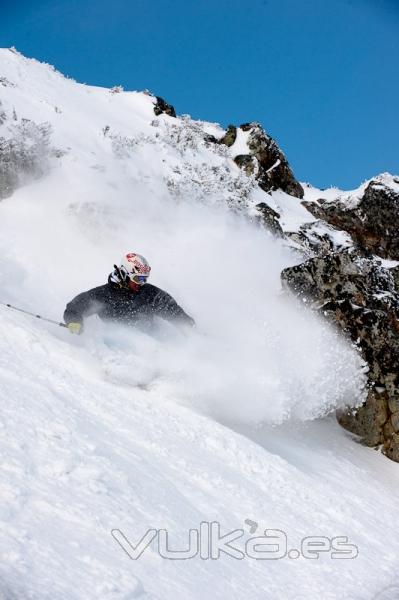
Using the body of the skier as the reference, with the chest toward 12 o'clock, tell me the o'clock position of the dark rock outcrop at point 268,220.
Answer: The dark rock outcrop is roughly at 8 o'clock from the skier.

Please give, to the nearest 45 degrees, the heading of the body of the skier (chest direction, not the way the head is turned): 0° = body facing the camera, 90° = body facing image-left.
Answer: approximately 315°

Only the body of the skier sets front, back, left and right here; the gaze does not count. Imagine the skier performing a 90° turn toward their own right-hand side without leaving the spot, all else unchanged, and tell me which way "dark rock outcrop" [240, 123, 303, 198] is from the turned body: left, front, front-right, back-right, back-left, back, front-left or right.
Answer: back-right

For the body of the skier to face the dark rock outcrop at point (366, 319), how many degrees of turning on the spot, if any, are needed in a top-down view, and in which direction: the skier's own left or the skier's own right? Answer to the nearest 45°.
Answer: approximately 90° to the skier's own left

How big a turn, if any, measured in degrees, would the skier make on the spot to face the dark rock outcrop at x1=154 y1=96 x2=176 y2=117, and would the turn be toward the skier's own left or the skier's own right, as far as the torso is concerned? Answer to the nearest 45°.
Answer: approximately 135° to the skier's own left

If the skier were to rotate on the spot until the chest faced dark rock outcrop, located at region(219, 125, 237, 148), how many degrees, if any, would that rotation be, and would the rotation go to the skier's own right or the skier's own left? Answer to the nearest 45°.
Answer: approximately 135° to the skier's own left
